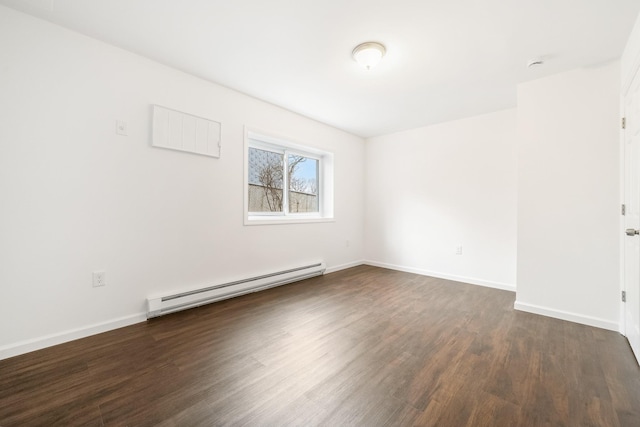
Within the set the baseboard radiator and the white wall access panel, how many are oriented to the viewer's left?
0

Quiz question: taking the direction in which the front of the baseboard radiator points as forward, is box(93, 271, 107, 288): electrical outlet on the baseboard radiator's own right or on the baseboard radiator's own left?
on the baseboard radiator's own right

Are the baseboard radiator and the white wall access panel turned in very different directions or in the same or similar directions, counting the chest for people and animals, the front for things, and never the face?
same or similar directions

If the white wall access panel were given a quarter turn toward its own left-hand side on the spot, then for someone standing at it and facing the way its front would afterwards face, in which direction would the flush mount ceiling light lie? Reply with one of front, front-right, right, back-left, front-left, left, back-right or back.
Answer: right

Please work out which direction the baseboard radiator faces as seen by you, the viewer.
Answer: facing the viewer and to the right of the viewer

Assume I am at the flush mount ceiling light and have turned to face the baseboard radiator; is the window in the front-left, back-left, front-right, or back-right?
front-right
